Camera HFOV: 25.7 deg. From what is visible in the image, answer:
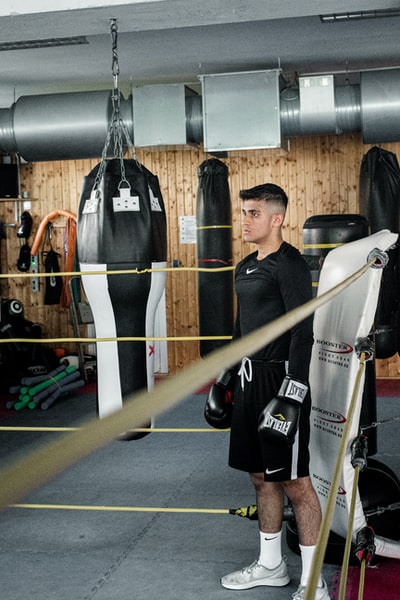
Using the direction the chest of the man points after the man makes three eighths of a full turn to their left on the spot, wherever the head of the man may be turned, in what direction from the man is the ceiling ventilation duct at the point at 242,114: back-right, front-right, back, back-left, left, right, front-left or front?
left

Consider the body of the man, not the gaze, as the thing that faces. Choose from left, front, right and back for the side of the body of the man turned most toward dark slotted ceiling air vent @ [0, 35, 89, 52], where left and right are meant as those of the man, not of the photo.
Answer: right

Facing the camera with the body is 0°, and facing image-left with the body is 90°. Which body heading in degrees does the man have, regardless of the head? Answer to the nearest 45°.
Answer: approximately 45°

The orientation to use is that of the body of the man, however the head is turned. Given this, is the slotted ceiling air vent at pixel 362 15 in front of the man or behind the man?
behind

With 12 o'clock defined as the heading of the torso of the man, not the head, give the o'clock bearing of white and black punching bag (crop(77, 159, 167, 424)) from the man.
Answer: The white and black punching bag is roughly at 3 o'clock from the man.
